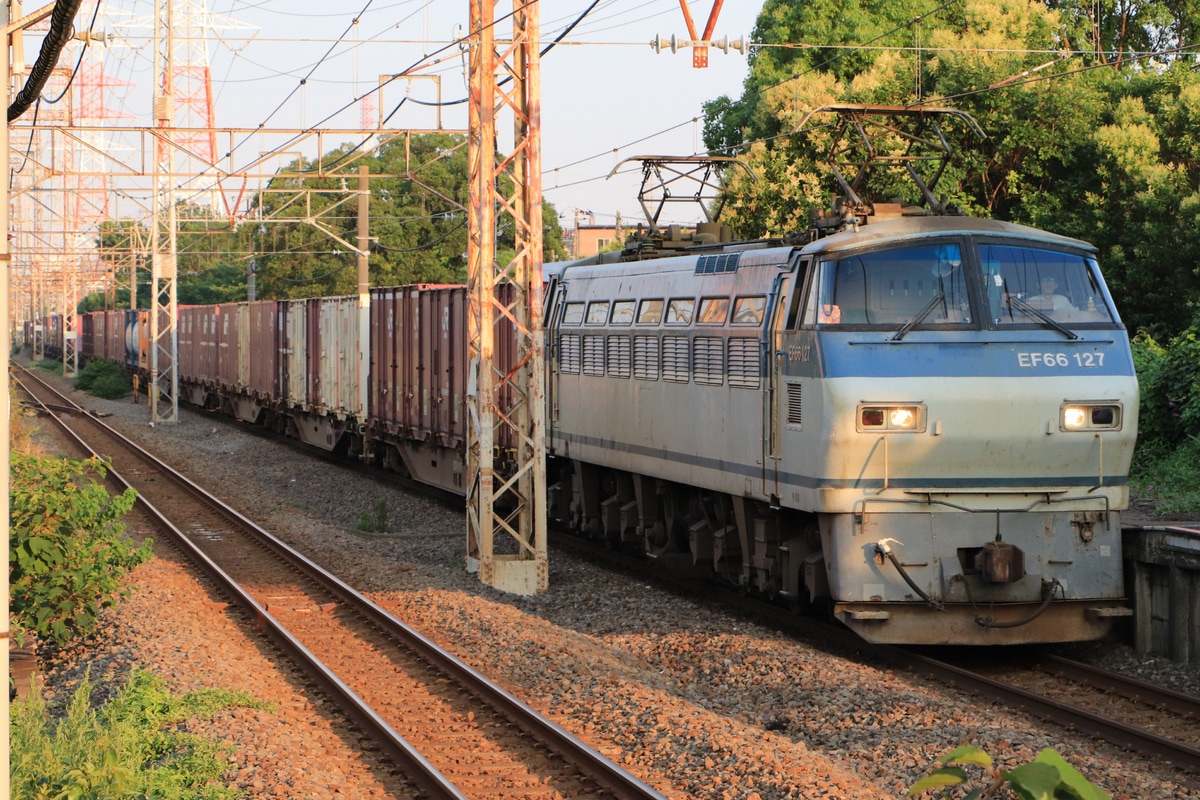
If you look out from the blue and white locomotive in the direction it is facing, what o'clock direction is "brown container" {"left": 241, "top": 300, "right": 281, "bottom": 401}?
The brown container is roughly at 5 o'clock from the blue and white locomotive.

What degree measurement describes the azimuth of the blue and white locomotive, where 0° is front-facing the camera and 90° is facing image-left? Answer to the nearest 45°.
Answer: approximately 0°

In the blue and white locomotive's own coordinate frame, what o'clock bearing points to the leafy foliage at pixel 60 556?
The leafy foliage is roughly at 3 o'clock from the blue and white locomotive.

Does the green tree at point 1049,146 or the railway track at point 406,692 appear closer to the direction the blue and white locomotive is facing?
the railway track

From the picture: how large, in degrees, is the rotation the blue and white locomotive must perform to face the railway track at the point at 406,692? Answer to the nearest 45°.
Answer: approximately 90° to its right

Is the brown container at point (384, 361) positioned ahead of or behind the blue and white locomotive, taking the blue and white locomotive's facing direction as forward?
behind

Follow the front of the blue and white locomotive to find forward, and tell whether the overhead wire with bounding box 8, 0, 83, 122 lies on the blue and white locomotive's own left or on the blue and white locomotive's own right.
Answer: on the blue and white locomotive's own right
